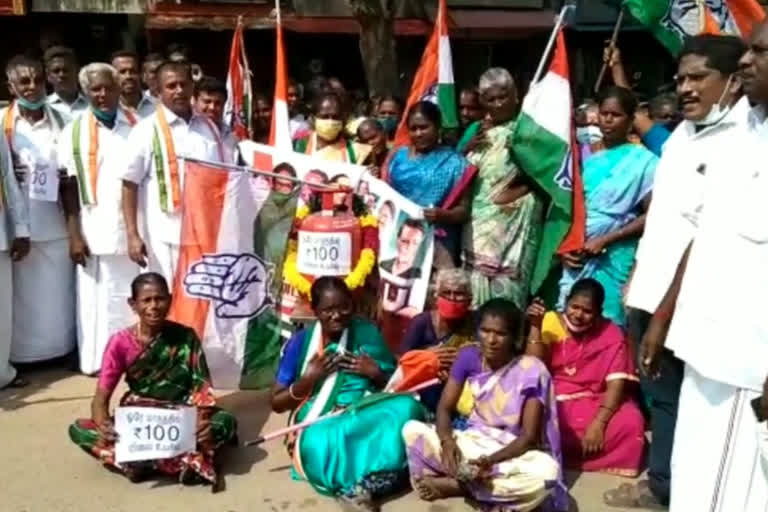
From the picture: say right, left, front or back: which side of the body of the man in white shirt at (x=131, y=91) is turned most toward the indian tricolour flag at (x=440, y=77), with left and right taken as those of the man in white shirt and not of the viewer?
left

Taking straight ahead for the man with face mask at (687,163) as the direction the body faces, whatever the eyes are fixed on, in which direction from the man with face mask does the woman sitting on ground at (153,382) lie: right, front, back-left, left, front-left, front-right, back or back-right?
front-right

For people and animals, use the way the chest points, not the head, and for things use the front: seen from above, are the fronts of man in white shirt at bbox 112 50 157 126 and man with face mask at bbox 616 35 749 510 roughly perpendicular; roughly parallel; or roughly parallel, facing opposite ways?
roughly perpendicular

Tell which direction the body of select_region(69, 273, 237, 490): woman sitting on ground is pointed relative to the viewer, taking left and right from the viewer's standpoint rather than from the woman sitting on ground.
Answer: facing the viewer

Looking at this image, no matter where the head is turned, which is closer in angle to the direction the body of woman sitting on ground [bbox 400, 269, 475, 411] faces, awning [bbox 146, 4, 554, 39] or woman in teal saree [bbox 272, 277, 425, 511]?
the woman in teal saree

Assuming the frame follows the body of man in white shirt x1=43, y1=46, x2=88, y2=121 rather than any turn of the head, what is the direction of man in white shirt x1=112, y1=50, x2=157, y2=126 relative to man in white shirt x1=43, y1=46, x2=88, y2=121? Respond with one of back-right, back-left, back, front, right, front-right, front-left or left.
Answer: front-left

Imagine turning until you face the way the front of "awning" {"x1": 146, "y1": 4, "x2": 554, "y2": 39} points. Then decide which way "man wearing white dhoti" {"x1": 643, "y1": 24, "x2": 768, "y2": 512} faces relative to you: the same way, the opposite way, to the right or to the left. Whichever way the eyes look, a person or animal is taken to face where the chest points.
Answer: to the right

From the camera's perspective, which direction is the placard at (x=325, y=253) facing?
toward the camera

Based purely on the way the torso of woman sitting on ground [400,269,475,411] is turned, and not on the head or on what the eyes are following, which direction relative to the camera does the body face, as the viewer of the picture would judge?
toward the camera

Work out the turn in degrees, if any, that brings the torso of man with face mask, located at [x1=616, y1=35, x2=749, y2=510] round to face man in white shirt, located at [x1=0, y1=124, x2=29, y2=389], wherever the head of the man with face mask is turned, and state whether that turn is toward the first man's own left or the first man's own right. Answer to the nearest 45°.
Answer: approximately 45° to the first man's own right

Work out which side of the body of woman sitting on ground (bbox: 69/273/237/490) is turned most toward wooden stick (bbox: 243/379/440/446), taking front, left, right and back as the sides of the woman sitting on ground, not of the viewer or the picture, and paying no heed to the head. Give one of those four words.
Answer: left
